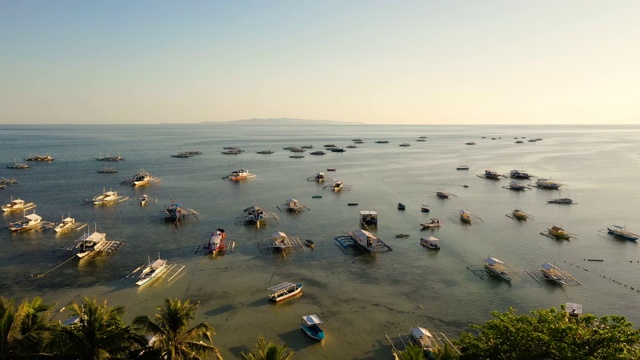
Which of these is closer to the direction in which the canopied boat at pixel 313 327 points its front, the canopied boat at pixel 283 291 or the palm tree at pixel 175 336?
the palm tree

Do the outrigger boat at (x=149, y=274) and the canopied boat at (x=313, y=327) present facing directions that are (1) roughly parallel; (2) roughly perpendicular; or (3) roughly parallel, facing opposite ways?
roughly perpendicular

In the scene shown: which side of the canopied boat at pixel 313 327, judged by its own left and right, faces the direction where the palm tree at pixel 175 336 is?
right

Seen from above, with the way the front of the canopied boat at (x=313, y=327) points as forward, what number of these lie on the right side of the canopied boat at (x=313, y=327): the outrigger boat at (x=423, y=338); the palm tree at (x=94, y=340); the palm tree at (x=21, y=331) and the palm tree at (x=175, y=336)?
3
